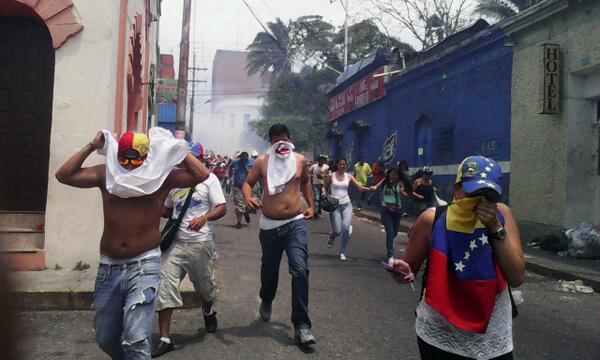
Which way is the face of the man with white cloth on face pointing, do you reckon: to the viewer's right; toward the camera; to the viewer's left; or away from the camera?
toward the camera

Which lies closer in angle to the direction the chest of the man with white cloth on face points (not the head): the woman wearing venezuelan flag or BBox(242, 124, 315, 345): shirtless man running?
the woman wearing venezuelan flag

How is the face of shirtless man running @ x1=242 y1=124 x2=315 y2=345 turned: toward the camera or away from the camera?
toward the camera

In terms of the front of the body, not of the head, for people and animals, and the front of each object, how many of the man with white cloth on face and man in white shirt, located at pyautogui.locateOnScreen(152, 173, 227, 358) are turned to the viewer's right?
0

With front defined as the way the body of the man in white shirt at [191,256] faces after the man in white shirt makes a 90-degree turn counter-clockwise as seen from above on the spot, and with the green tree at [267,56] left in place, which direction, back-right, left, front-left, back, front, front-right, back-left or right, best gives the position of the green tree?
back-left

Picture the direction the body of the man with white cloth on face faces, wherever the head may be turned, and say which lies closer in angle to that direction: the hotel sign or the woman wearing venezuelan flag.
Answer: the woman wearing venezuelan flag

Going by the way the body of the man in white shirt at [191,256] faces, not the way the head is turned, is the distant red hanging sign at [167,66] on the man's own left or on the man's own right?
on the man's own right

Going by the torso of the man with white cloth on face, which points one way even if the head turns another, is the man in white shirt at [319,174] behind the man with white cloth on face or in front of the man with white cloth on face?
behind

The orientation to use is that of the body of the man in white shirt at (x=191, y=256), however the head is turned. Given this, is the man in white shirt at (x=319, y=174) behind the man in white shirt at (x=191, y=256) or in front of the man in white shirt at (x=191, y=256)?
behind

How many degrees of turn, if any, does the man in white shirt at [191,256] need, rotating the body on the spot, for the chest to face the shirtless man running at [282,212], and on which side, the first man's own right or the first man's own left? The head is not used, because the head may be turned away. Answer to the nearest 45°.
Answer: approximately 135° to the first man's own left

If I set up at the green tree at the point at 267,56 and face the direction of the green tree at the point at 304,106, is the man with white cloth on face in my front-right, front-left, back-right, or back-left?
front-right

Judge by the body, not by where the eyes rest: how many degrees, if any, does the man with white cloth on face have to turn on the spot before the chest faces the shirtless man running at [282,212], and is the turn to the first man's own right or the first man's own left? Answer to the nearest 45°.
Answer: approximately 135° to the first man's own left

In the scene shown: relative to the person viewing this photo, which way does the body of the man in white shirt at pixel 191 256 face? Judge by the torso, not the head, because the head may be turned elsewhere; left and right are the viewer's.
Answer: facing the viewer and to the left of the viewer

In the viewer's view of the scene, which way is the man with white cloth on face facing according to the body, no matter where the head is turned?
toward the camera

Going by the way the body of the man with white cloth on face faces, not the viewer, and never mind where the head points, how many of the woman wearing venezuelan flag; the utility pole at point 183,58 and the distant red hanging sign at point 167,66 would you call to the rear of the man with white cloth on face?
2
